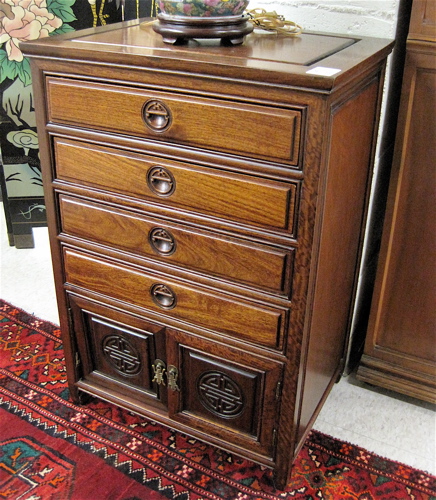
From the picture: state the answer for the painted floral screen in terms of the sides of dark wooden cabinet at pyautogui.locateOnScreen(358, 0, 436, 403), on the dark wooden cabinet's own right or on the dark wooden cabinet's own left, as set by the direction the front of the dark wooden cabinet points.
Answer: on the dark wooden cabinet's own right

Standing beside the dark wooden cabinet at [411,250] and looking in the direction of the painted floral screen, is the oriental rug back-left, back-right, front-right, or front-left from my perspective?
front-left

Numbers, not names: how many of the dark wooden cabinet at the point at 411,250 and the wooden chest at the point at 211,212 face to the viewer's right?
0

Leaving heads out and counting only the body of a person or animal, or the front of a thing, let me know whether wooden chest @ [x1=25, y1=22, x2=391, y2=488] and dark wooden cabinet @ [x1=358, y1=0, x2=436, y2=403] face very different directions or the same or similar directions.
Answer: same or similar directions

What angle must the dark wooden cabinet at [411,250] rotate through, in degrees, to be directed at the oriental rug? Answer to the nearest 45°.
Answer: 0° — it already faces it

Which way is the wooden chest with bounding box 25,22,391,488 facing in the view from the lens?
facing the viewer and to the left of the viewer

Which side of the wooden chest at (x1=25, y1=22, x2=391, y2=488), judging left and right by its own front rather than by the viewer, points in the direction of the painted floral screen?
right
